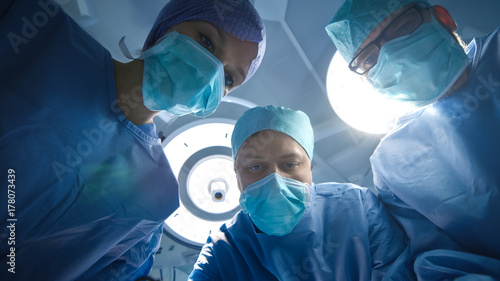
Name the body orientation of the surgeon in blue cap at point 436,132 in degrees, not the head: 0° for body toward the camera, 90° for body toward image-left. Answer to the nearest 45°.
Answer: approximately 45°

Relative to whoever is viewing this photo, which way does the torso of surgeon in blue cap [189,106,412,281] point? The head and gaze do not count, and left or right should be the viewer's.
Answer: facing the viewer

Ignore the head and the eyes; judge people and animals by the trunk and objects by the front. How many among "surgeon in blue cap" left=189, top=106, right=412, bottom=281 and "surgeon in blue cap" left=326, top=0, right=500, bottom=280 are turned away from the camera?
0

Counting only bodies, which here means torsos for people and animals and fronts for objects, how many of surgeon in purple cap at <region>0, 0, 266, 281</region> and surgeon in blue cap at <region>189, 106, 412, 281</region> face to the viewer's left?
0

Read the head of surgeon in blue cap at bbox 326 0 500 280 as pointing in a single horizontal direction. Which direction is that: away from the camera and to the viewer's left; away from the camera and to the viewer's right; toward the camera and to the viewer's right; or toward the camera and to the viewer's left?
toward the camera and to the viewer's left

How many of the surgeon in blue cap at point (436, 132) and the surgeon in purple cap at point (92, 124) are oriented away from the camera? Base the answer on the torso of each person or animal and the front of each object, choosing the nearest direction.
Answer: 0

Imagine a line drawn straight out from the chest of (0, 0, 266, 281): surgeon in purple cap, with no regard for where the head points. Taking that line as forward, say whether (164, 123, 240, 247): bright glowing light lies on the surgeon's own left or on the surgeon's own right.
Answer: on the surgeon's own left
